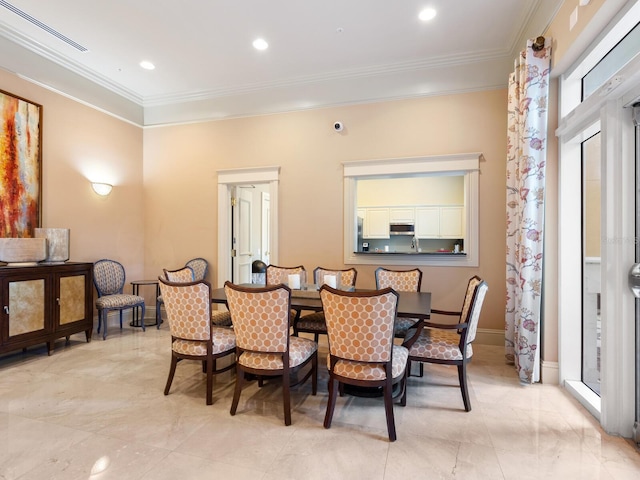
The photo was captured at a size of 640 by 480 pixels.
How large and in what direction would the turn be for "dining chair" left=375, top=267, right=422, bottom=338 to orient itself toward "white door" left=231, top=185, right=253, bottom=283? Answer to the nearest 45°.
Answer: approximately 135° to its right

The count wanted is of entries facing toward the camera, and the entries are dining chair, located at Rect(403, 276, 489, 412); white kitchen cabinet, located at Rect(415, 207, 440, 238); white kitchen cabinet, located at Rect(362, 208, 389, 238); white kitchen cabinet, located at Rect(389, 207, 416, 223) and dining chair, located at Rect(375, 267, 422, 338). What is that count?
4

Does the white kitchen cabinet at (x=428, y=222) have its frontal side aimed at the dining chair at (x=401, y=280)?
yes

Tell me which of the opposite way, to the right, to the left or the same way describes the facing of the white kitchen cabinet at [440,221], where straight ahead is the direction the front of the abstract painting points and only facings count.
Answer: to the right

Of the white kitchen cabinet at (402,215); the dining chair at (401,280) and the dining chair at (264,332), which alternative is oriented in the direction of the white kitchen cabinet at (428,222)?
the dining chair at (264,332)

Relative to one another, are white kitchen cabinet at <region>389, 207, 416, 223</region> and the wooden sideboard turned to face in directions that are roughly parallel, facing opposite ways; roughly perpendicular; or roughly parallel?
roughly perpendicular

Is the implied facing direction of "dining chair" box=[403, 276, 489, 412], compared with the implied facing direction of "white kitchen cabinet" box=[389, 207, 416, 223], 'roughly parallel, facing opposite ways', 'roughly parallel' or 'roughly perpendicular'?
roughly perpendicular

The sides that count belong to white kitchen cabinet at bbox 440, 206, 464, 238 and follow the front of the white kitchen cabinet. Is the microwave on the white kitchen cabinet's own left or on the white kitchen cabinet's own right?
on the white kitchen cabinet's own right

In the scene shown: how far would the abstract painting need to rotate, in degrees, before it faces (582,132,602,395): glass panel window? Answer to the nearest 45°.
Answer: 0° — it already faces it

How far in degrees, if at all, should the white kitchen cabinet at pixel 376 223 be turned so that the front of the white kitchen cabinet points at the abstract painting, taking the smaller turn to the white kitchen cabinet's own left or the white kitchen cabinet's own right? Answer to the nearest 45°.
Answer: approximately 45° to the white kitchen cabinet's own right

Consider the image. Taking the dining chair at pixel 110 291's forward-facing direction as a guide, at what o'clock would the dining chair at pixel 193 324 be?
the dining chair at pixel 193 324 is roughly at 1 o'clock from the dining chair at pixel 110 291.

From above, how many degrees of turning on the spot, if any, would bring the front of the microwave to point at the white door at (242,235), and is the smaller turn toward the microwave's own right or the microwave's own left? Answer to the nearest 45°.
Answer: approximately 45° to the microwave's own right

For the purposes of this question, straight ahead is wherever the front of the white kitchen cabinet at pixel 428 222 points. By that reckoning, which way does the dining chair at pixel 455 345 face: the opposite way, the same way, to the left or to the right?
to the right

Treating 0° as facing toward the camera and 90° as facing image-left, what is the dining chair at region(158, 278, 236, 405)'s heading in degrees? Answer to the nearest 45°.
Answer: approximately 225°
